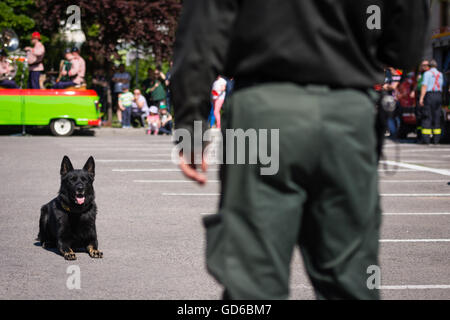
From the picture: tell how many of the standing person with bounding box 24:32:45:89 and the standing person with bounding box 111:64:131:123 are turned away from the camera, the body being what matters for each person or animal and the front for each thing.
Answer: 0

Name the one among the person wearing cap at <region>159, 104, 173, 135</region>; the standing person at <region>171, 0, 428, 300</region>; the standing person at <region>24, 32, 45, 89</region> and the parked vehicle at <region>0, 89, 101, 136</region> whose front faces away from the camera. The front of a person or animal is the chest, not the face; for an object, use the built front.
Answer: the standing person at <region>171, 0, 428, 300</region>

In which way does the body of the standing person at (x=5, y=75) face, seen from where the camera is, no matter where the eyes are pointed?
to the viewer's right

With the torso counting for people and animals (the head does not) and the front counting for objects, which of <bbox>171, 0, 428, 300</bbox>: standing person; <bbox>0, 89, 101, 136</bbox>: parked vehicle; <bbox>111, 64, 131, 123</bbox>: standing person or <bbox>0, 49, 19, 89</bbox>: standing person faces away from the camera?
<bbox>171, 0, 428, 300</bbox>: standing person

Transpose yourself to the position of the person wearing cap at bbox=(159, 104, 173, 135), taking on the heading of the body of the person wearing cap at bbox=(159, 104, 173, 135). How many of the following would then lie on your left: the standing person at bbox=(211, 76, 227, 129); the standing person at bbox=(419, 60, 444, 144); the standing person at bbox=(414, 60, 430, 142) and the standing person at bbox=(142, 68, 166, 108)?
3

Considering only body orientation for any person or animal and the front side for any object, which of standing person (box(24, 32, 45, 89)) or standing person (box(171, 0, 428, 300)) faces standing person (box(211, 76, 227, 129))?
standing person (box(171, 0, 428, 300))

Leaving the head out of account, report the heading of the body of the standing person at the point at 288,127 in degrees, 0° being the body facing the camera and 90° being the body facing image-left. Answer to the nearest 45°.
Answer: approximately 180°
